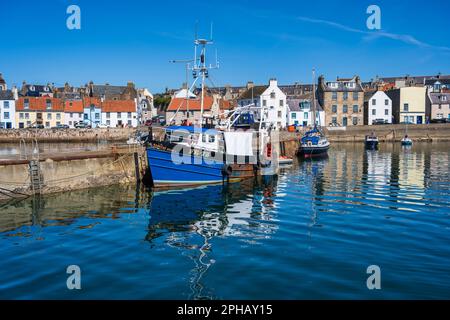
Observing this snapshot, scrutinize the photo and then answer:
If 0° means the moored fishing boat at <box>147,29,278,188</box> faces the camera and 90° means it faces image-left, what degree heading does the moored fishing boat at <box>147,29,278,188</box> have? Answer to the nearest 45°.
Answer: approximately 45°
